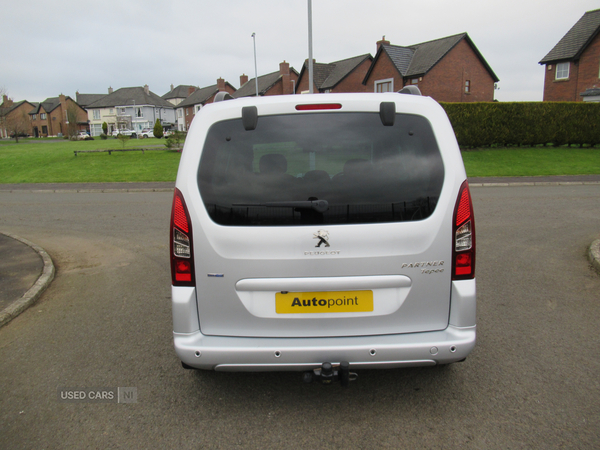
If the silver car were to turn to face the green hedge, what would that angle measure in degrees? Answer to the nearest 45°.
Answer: approximately 45° to its right

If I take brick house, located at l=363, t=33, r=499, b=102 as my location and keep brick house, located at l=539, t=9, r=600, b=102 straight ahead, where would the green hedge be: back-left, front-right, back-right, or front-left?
front-right

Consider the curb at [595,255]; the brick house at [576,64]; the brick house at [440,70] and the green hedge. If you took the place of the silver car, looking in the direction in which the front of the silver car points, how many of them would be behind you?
0

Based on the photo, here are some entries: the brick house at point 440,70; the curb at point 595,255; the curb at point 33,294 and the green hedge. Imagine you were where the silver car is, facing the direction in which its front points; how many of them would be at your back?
0

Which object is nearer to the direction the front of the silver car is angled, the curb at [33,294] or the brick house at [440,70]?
the brick house

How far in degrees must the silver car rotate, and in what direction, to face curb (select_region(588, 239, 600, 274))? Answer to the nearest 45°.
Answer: approximately 45° to its right

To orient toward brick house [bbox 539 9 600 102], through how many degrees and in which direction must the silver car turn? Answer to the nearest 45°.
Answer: approximately 45° to its right

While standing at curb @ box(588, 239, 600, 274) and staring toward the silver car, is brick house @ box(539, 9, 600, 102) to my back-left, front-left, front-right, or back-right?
back-right

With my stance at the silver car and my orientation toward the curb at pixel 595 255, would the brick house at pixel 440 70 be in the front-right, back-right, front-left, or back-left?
front-left

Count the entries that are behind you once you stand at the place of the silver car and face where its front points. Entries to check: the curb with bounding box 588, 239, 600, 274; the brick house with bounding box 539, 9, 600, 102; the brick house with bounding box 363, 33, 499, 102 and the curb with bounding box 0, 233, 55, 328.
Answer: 0

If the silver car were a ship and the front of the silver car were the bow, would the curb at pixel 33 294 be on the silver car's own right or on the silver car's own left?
on the silver car's own left

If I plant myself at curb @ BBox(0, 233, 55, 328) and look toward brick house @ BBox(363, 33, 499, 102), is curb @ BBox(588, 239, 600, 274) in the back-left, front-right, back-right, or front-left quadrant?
front-right

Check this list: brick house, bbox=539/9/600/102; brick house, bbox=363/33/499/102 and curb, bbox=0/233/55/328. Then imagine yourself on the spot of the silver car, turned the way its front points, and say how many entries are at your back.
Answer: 0

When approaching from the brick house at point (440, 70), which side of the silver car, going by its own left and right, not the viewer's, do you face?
front

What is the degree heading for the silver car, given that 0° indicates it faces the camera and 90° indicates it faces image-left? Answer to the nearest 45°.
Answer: approximately 180°

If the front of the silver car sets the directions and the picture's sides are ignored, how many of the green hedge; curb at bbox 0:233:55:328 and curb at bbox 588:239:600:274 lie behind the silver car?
0
